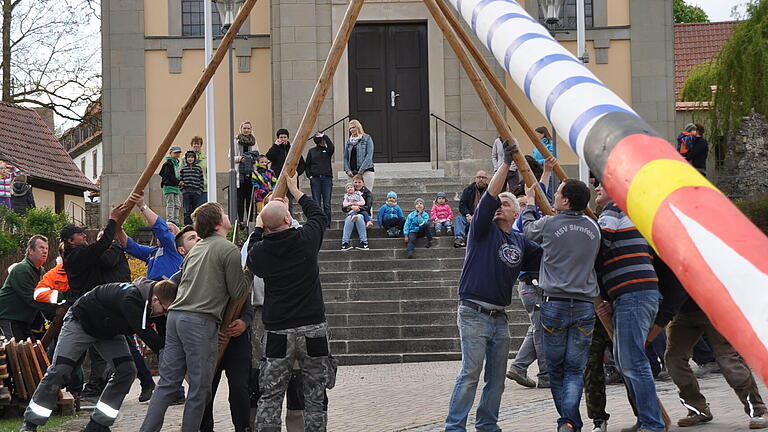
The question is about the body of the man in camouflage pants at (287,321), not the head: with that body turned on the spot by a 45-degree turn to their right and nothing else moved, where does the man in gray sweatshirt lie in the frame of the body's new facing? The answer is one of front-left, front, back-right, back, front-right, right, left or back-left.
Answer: front-right

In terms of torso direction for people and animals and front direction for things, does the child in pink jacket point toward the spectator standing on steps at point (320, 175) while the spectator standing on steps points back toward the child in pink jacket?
no

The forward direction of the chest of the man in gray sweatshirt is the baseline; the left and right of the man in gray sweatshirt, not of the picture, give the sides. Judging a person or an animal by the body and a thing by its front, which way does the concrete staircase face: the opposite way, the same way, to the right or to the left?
the opposite way

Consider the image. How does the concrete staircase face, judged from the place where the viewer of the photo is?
facing the viewer

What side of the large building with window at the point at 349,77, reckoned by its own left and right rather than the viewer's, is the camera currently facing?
front

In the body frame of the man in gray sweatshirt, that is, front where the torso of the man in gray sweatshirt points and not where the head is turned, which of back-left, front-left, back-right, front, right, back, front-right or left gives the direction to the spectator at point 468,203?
front

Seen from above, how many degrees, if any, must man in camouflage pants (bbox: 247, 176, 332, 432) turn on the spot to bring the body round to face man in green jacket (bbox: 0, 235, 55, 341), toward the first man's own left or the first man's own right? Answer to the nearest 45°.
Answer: approximately 45° to the first man's own left

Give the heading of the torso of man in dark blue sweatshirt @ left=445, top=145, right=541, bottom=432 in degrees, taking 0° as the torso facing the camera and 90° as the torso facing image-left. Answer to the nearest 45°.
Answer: approximately 315°

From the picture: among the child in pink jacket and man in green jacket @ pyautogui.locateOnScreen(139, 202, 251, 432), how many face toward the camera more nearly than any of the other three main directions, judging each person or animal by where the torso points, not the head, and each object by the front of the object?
1

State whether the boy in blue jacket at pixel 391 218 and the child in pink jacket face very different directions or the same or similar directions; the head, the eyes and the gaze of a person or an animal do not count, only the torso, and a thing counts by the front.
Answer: same or similar directions

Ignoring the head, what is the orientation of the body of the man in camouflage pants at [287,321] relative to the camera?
away from the camera

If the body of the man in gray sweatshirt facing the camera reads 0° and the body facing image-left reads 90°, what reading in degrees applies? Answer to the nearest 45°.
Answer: approximately 180°

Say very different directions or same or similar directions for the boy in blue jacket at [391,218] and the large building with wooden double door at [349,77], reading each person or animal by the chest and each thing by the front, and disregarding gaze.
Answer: same or similar directions

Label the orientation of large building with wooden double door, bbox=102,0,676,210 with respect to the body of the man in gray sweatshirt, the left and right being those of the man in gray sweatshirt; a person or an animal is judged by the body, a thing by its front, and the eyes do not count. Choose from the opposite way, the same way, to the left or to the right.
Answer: the opposite way

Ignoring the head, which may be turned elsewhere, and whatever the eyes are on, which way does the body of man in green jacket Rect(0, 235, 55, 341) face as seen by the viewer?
to the viewer's right

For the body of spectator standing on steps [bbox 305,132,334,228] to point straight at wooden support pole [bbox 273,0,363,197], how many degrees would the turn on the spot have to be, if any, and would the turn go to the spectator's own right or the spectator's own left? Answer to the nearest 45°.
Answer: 0° — they already face it

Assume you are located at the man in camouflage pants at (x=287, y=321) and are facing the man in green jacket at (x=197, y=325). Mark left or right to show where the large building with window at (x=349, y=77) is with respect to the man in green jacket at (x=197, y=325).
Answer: right

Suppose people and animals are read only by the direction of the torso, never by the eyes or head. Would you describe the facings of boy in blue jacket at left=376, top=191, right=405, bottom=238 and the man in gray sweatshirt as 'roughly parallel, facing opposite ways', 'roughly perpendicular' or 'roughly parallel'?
roughly parallel, facing opposite ways

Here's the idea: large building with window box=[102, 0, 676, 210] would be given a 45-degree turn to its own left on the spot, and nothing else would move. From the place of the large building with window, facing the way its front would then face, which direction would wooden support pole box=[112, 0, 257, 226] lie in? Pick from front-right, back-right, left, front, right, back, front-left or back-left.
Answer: front-right

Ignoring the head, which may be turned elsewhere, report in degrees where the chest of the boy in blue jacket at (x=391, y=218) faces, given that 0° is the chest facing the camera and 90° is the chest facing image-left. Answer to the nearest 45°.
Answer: approximately 0°

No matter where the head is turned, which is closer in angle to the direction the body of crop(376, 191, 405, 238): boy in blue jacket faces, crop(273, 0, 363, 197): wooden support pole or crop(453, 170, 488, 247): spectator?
the wooden support pole
